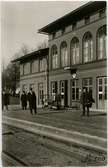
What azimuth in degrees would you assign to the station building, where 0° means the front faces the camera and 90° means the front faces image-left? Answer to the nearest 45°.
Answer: approximately 45°

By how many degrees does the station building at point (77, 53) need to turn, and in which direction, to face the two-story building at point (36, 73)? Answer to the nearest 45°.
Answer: approximately 135° to its right

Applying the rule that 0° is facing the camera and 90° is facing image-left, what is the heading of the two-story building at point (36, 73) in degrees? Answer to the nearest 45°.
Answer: approximately 45°

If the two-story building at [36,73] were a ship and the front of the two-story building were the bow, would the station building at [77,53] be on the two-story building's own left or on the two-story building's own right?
on the two-story building's own left
